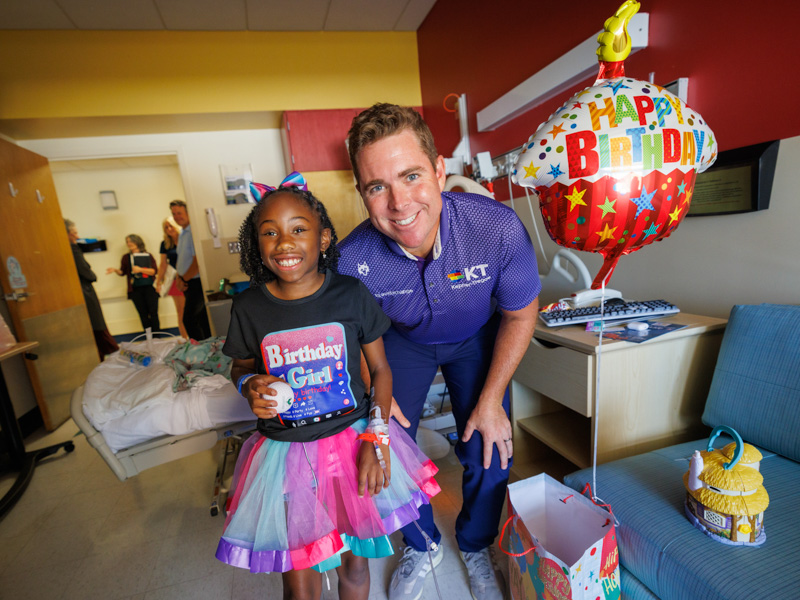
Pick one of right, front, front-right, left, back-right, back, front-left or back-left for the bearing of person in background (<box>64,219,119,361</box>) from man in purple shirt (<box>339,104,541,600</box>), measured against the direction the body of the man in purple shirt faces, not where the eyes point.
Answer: back-right

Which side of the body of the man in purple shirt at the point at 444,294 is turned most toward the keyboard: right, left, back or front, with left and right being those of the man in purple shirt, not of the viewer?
left

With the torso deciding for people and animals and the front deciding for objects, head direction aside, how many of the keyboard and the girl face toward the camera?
2

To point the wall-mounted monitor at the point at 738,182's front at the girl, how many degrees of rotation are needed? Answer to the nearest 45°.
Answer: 0° — it already faces them
